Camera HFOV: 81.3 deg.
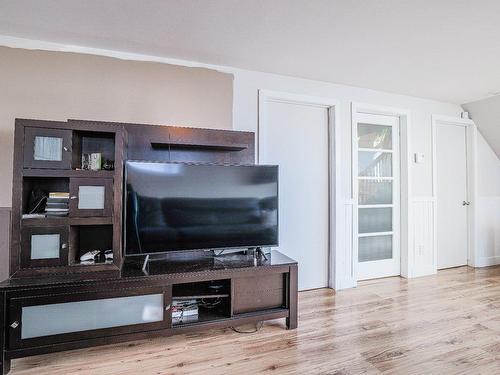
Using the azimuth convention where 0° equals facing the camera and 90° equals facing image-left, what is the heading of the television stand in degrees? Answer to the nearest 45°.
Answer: approximately 0°

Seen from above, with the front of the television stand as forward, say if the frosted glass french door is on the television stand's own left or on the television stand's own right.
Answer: on the television stand's own left

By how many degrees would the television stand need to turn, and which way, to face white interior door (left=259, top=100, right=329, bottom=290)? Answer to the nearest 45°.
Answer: approximately 135° to its left

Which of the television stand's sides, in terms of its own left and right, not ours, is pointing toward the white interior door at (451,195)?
left
